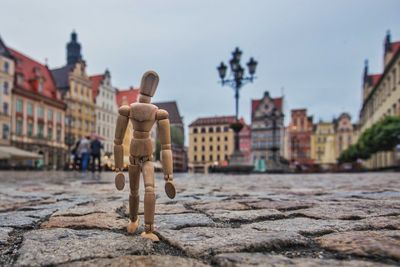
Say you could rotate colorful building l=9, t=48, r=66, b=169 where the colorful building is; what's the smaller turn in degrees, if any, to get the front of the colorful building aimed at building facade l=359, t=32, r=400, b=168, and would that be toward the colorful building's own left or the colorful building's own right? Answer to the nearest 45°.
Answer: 0° — it already faces it

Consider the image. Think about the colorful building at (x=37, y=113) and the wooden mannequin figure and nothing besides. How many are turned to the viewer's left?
0

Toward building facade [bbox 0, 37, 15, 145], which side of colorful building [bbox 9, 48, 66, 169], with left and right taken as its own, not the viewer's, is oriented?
right

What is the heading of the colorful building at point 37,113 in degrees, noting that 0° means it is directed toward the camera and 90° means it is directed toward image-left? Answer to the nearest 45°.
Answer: approximately 315°

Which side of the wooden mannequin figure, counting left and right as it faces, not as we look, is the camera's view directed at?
front

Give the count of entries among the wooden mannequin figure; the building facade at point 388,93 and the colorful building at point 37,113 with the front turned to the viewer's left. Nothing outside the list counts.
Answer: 1

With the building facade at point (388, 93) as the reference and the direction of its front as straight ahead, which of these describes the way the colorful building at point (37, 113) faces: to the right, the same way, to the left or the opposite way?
the opposite way

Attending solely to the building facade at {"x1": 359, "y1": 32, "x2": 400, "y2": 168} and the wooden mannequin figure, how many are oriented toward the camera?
1

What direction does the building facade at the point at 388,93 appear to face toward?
to the viewer's left

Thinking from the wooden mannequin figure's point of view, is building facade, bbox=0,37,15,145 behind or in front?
behind

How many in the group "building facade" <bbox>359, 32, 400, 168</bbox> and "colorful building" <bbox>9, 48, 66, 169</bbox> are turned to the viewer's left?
1

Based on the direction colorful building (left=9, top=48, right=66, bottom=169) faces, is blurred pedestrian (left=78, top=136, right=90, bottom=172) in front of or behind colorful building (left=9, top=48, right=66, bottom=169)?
in front
